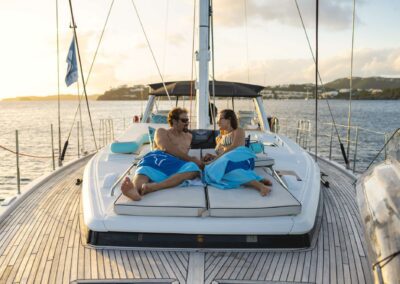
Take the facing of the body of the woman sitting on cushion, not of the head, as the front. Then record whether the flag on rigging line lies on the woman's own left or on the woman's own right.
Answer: on the woman's own right

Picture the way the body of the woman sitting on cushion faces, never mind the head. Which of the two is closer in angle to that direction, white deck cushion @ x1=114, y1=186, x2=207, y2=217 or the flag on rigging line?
the white deck cushion

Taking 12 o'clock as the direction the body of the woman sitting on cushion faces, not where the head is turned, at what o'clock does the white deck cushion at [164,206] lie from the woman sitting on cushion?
The white deck cushion is roughly at 12 o'clock from the woman sitting on cushion.

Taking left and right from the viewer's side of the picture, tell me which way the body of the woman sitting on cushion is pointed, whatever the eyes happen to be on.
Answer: facing the viewer and to the left of the viewer
